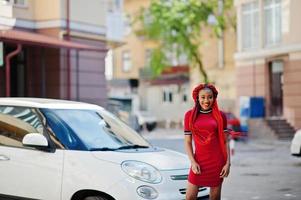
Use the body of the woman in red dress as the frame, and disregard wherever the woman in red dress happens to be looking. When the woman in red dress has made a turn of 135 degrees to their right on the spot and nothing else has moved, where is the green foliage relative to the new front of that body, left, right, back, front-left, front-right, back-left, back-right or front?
front-right

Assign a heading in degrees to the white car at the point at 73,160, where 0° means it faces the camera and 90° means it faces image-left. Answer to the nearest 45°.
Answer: approximately 315°

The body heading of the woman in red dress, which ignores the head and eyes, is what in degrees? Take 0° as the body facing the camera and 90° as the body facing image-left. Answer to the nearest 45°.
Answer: approximately 0°

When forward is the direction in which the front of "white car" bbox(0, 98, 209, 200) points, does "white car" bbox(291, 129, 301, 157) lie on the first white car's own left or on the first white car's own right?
on the first white car's own left

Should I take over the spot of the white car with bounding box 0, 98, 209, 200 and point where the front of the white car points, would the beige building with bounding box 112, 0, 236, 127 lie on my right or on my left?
on my left

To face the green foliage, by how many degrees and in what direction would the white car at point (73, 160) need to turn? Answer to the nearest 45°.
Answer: approximately 135° to its left
